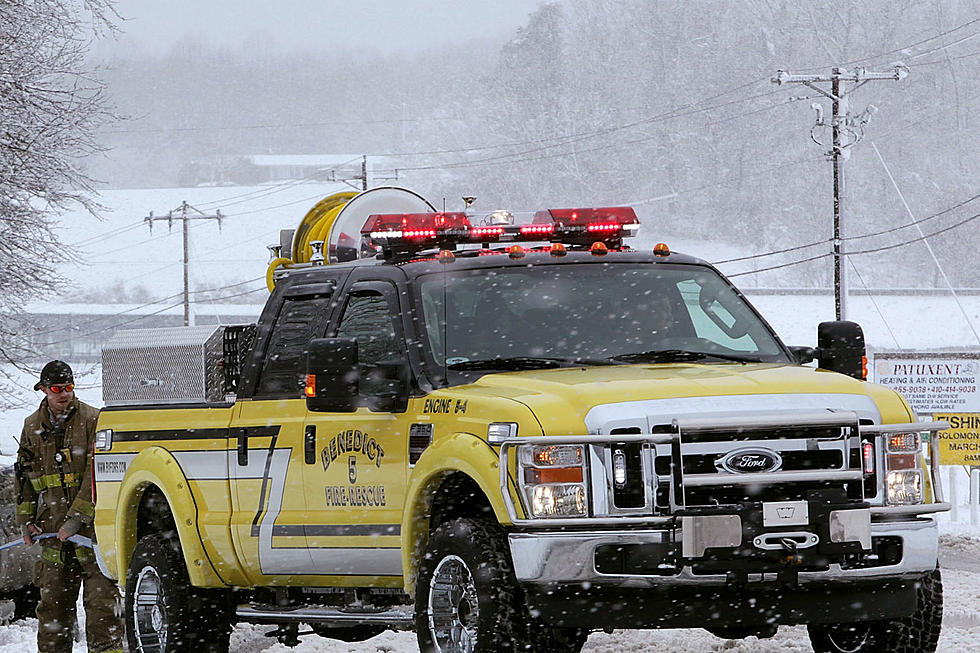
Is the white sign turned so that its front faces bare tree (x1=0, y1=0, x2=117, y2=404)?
no

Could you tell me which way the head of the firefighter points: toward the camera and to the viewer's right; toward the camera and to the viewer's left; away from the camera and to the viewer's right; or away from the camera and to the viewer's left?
toward the camera and to the viewer's right

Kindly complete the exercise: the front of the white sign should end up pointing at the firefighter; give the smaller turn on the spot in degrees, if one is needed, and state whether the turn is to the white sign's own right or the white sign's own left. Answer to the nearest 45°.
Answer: approximately 45° to the white sign's own right

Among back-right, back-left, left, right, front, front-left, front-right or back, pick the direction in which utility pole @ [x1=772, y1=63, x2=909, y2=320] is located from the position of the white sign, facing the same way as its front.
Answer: back

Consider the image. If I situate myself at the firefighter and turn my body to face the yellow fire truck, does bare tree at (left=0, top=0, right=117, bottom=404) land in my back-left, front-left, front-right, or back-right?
back-left

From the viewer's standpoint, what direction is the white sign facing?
toward the camera

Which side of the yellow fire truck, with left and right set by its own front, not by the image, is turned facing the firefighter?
back

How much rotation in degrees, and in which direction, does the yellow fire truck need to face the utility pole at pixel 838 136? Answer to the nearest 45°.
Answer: approximately 135° to its left
